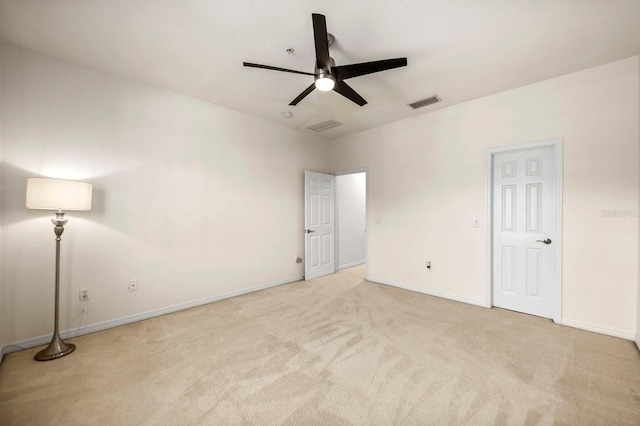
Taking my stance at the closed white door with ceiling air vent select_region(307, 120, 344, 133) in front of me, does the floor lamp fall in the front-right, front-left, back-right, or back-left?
front-left

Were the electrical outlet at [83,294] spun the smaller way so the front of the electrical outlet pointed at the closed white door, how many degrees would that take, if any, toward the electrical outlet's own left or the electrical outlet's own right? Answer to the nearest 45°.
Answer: approximately 45° to the electrical outlet's own left

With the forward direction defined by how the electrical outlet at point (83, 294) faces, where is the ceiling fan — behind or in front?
in front

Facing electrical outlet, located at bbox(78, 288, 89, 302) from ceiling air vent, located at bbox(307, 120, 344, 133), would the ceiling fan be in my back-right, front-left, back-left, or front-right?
front-left

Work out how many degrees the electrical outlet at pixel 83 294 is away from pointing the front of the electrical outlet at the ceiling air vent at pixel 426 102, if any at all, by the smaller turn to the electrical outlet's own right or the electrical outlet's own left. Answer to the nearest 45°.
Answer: approximately 45° to the electrical outlet's own left

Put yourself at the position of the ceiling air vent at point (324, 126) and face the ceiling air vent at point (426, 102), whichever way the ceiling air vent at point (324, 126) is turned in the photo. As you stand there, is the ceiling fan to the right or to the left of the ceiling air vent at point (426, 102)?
right

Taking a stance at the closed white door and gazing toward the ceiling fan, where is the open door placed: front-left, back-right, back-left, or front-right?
front-right

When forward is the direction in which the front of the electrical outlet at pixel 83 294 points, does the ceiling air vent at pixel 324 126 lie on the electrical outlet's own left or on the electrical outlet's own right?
on the electrical outlet's own left

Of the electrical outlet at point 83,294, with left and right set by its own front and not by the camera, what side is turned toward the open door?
left

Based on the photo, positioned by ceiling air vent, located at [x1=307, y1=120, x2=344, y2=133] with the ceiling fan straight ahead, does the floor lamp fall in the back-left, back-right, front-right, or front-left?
front-right
